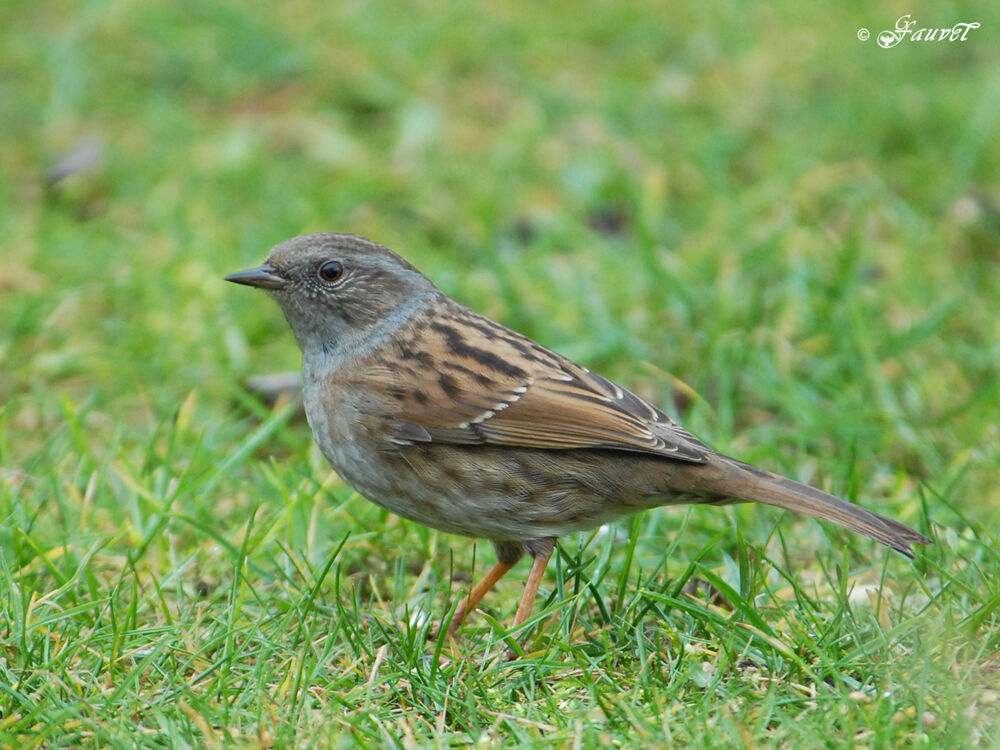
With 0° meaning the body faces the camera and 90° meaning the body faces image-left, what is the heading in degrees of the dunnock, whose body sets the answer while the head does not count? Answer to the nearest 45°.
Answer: approximately 90°
